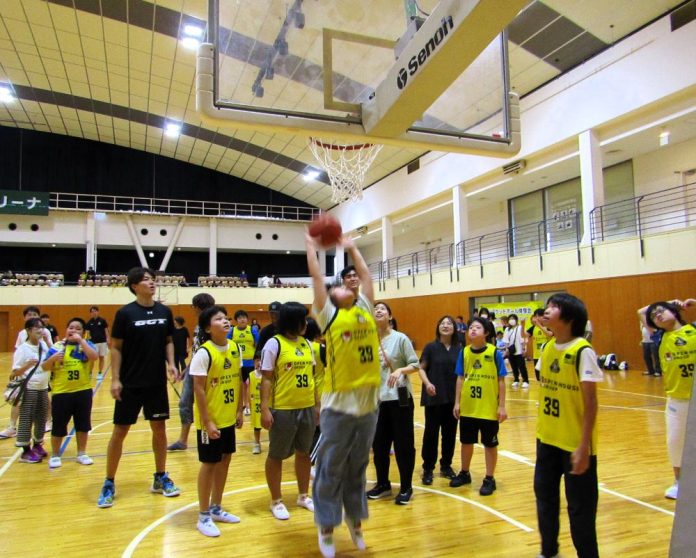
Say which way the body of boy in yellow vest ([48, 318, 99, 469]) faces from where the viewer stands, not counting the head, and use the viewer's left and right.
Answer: facing the viewer

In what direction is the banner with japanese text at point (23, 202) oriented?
toward the camera

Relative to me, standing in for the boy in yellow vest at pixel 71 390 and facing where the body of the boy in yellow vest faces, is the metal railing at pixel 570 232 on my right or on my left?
on my left

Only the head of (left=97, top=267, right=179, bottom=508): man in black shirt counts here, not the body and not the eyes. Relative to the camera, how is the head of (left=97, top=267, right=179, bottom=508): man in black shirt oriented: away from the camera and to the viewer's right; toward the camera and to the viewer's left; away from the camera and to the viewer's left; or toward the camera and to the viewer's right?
toward the camera and to the viewer's right

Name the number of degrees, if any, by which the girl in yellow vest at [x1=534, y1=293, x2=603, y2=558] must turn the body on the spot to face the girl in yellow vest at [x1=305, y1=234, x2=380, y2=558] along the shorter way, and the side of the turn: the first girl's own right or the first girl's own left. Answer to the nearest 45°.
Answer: approximately 45° to the first girl's own right

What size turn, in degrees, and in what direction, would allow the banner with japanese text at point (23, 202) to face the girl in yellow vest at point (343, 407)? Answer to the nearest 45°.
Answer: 0° — it already faces them

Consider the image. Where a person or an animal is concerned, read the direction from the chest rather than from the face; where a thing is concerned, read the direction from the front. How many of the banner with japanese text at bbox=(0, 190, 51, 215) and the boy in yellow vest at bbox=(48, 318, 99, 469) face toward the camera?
2

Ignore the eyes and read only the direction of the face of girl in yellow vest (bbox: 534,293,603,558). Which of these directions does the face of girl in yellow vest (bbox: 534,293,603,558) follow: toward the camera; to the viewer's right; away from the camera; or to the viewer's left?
to the viewer's left

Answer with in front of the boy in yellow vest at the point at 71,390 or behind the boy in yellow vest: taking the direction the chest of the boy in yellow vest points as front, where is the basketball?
in front

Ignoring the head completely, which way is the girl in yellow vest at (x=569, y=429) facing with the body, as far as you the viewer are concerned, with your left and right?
facing the viewer and to the left of the viewer
